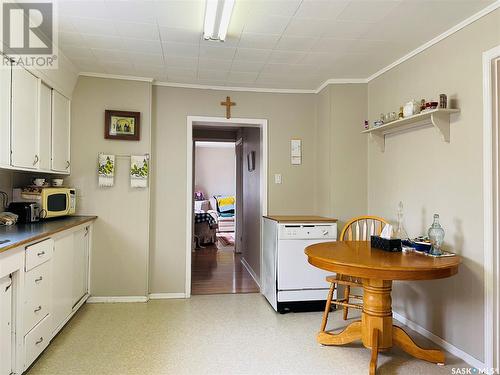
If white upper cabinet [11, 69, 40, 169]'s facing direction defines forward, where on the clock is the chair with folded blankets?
The chair with folded blankets is roughly at 9 o'clock from the white upper cabinet.

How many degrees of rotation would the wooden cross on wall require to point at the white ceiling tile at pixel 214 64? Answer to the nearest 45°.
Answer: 0° — it already faces it

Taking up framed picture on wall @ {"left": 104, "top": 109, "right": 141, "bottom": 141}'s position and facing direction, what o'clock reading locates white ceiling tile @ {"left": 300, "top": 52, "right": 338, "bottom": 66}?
The white ceiling tile is roughly at 10 o'clock from the framed picture on wall.

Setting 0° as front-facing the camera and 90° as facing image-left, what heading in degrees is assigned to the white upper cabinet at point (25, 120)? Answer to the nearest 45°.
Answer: approximately 315°

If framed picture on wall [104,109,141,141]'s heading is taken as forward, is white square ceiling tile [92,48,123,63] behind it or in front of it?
in front

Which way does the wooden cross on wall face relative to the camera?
toward the camera

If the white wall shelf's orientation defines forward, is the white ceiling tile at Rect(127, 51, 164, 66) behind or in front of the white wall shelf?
in front

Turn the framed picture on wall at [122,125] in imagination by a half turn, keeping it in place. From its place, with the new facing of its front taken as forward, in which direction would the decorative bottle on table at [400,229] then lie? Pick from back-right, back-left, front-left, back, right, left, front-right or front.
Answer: back-right

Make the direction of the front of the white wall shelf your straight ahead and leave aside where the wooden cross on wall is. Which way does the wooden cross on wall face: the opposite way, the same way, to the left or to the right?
to the left

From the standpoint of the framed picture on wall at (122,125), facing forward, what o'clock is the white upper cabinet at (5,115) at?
The white upper cabinet is roughly at 1 o'clock from the framed picture on wall.

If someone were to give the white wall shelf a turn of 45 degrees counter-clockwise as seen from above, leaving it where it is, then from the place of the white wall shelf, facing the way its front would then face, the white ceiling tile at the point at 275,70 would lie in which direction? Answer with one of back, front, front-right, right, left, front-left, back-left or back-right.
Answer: right

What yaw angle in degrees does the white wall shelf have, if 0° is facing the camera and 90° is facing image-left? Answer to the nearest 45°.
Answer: approximately 45°

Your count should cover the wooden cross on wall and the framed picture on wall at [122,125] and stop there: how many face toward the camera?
2

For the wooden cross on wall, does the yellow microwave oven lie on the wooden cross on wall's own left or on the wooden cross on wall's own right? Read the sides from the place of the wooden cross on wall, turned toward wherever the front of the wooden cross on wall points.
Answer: on the wooden cross on wall's own right

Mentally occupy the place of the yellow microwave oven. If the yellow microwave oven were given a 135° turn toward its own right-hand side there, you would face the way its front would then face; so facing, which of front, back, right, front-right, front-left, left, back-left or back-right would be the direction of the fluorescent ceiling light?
back-left

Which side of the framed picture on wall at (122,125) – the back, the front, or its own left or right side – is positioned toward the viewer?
front

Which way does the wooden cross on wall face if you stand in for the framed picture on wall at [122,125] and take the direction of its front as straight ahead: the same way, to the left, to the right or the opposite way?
the same way

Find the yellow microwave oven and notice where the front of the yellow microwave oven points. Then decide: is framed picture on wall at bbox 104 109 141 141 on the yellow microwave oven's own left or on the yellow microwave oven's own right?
on the yellow microwave oven's own left
